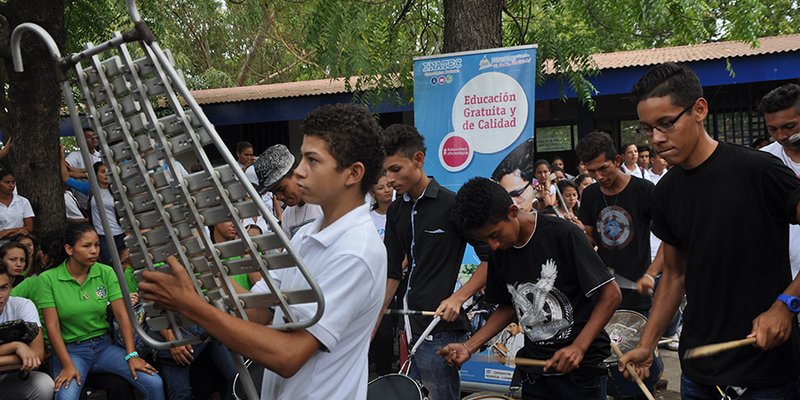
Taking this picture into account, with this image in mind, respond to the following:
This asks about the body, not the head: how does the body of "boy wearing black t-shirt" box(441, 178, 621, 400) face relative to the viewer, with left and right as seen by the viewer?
facing the viewer and to the left of the viewer

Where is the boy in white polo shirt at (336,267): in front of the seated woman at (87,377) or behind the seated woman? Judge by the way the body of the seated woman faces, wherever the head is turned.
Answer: in front

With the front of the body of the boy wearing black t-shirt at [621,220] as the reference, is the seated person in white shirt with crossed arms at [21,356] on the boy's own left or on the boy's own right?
on the boy's own right

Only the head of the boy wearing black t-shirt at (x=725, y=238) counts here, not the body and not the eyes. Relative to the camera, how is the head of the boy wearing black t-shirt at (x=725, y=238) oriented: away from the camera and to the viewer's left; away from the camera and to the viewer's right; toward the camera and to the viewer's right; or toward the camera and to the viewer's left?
toward the camera and to the viewer's left

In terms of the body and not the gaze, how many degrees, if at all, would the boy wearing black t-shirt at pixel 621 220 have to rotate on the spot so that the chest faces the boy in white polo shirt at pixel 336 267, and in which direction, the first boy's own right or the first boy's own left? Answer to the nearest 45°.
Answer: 0° — they already face them

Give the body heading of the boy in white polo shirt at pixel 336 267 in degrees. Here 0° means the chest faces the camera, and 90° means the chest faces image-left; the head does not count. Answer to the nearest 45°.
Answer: approximately 90°

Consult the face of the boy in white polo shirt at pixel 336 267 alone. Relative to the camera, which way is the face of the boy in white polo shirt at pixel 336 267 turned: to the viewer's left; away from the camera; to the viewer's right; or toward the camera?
to the viewer's left

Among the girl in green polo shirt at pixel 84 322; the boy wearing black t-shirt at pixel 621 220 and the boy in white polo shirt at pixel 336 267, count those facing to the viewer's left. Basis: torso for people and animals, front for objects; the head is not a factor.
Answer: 1

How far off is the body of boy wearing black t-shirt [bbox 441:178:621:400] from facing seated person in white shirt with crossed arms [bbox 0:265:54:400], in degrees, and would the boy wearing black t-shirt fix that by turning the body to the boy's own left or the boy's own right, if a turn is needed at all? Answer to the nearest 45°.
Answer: approximately 45° to the boy's own right

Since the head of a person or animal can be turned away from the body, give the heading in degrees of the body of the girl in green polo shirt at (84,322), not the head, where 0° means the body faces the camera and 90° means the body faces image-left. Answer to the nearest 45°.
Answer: approximately 315°

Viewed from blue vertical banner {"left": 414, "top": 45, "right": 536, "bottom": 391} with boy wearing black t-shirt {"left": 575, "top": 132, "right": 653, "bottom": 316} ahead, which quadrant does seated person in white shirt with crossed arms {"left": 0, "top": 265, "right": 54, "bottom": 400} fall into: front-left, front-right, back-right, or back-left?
back-right

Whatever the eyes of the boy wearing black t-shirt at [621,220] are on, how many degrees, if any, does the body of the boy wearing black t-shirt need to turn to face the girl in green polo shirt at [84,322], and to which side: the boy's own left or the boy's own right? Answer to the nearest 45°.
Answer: approximately 90° to the boy's own right
